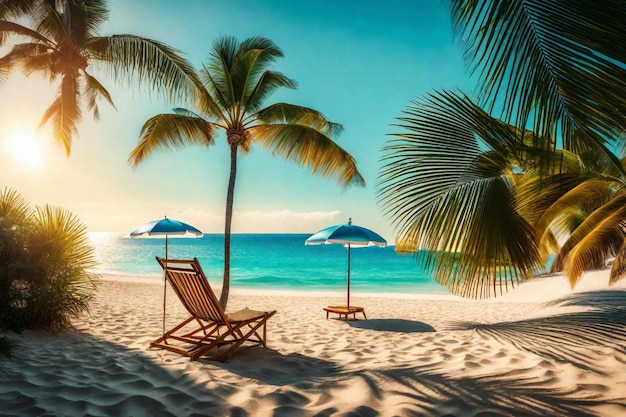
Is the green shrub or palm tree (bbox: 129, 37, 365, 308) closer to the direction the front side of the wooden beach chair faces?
the palm tree

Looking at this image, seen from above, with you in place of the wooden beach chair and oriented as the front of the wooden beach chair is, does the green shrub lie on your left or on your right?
on your left

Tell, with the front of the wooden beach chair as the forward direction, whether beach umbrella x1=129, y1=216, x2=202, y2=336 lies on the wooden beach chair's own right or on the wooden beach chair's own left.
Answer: on the wooden beach chair's own left

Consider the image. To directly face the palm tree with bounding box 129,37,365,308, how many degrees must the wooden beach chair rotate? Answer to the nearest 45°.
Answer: approximately 45° to its left

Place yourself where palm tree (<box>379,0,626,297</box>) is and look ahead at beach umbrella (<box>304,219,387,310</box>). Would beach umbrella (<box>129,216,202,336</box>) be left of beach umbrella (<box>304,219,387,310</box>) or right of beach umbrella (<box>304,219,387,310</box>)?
left

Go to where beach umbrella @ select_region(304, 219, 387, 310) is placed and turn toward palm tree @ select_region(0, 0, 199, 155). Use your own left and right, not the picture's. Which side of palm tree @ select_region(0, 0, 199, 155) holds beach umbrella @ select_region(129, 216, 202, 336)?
left

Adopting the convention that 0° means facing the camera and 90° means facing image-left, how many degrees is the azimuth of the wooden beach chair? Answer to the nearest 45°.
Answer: approximately 225°

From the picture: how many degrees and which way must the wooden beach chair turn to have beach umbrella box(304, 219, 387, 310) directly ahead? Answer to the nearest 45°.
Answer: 0° — it already faces it

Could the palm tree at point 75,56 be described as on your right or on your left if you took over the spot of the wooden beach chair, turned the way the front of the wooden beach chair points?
on your left
